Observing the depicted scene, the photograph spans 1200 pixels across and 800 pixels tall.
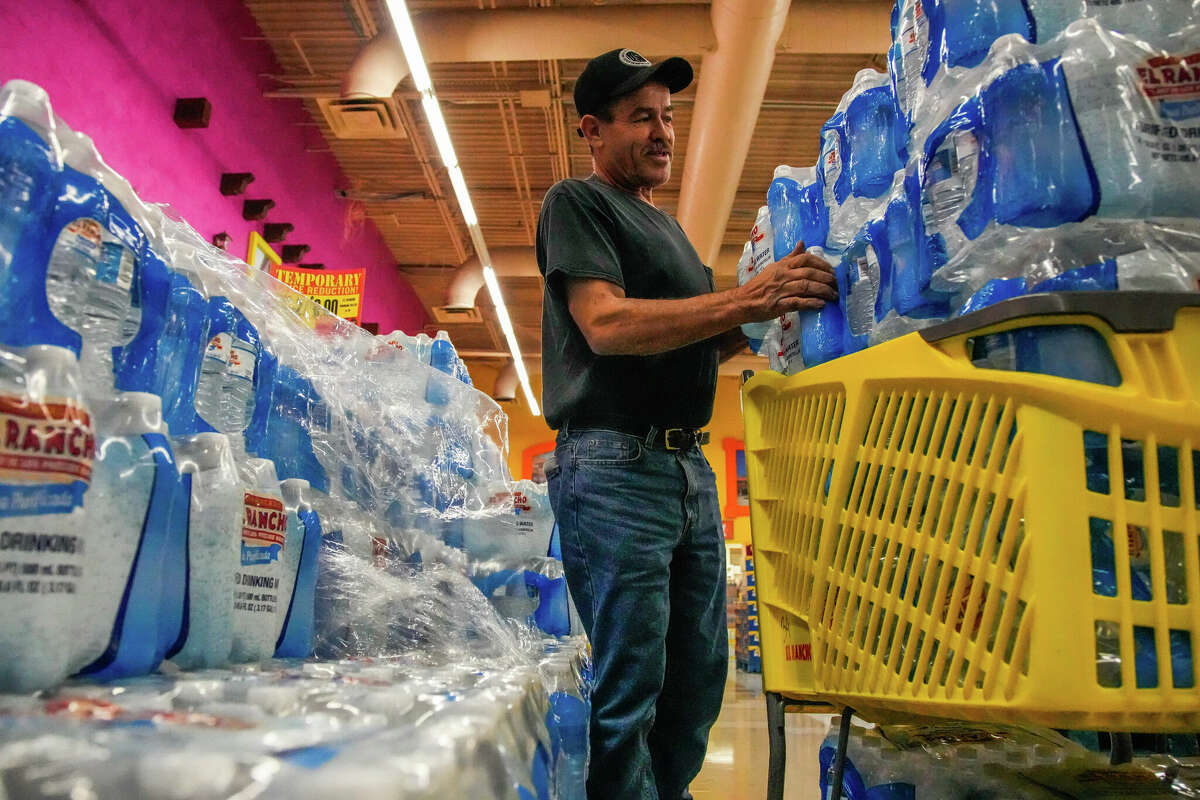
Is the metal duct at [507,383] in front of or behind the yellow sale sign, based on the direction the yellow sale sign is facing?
behind

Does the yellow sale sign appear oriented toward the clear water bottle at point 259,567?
yes

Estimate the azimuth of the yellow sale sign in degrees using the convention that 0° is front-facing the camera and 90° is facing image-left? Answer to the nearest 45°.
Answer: approximately 0°

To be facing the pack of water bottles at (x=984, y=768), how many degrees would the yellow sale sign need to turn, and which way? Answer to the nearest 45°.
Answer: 0° — it already faces it

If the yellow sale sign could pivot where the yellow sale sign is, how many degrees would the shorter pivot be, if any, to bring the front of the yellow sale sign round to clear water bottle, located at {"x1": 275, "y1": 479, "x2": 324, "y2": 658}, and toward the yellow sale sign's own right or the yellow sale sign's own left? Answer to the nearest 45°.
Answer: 0° — it already faces it

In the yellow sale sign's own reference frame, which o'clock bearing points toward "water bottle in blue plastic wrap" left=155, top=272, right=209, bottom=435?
The water bottle in blue plastic wrap is roughly at 12 o'clock from the yellow sale sign.

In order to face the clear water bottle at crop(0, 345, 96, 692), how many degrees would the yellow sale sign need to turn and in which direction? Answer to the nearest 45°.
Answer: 0° — it already faces it

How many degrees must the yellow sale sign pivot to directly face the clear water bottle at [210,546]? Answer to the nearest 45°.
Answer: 0° — it already faces it
